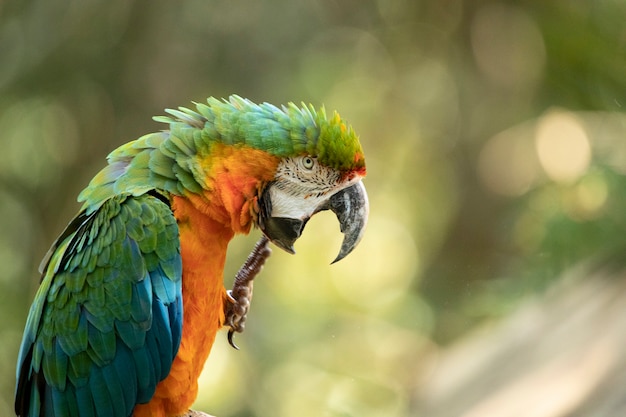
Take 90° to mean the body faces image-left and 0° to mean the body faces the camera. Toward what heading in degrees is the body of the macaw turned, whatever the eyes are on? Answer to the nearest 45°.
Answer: approximately 270°
